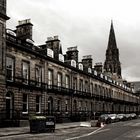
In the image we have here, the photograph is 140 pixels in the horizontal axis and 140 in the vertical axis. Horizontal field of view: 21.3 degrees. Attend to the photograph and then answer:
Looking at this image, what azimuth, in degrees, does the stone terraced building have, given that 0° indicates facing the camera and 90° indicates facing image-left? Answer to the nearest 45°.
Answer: approximately 315°
